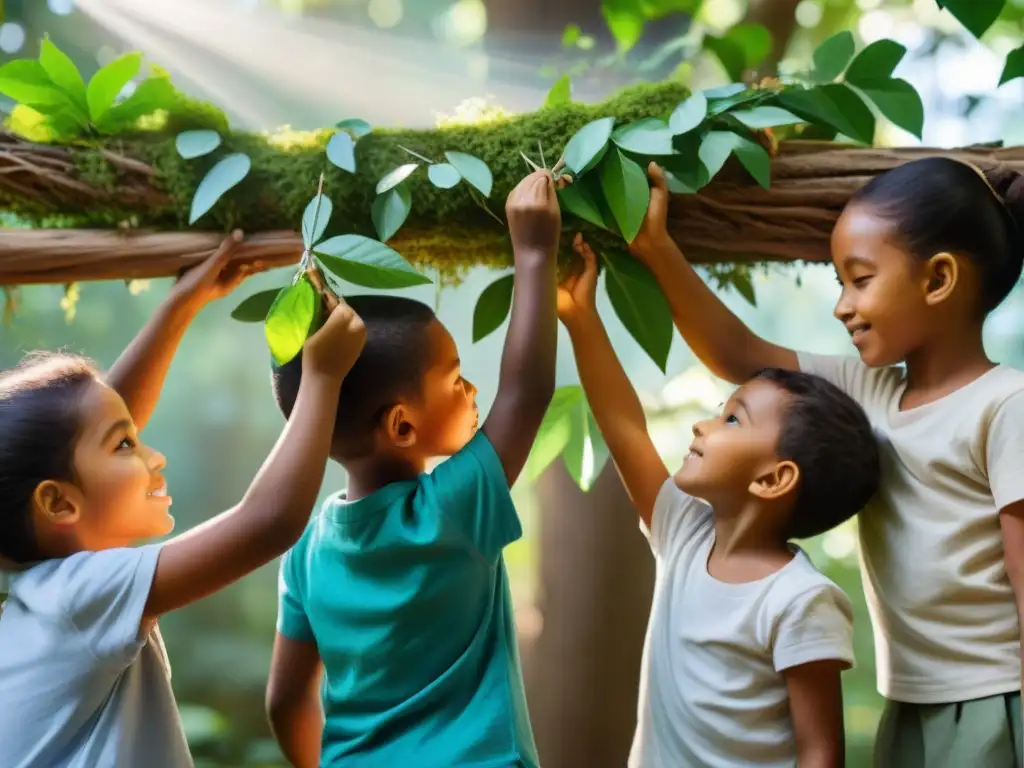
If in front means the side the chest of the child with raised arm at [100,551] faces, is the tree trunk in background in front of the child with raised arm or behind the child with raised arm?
in front

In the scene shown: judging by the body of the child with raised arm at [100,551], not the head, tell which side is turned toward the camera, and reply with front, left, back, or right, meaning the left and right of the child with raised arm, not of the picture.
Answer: right

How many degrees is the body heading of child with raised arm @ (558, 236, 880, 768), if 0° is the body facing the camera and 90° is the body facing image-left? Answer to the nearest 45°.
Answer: approximately 45°

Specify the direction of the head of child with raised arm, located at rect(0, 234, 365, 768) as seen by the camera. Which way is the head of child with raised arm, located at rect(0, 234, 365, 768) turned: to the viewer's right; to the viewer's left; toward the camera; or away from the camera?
to the viewer's right

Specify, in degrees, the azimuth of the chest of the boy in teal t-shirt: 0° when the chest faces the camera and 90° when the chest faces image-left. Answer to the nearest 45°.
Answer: approximately 225°

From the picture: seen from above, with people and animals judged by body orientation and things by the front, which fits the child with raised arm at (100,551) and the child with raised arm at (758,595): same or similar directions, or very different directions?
very different directions
